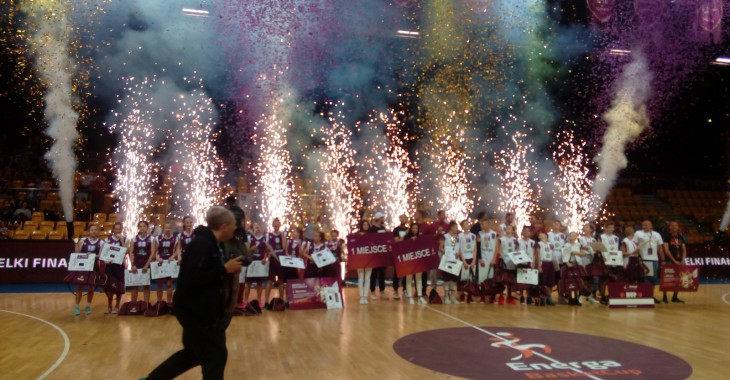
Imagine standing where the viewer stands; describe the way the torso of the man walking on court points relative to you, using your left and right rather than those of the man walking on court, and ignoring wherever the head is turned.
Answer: facing to the right of the viewer

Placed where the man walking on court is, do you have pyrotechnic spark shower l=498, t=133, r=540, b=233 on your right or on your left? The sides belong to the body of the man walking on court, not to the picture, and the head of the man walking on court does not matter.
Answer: on your left

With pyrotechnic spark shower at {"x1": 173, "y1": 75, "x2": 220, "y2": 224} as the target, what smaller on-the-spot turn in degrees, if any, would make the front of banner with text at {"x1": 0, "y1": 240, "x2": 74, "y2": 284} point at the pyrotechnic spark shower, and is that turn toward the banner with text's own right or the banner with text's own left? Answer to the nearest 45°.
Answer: approximately 135° to the banner with text's own left

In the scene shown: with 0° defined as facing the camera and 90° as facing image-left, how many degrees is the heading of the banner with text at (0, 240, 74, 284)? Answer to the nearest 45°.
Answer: approximately 0°

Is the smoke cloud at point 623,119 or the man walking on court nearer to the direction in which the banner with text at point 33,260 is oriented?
the man walking on court

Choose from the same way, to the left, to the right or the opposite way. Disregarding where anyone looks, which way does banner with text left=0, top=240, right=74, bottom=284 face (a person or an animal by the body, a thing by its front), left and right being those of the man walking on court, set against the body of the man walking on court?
to the right

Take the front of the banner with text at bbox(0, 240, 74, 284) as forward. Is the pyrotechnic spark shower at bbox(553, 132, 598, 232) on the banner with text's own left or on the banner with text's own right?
on the banner with text's own left
